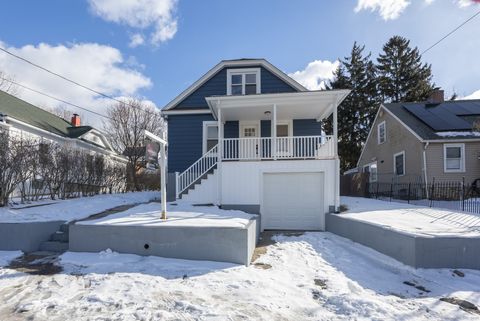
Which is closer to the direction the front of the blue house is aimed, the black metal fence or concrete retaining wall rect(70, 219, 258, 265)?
the concrete retaining wall

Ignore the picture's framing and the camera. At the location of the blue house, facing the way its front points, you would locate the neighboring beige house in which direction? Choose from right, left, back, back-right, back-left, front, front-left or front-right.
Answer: back-left

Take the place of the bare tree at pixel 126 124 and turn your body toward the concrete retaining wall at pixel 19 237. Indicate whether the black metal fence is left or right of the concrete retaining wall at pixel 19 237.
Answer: left

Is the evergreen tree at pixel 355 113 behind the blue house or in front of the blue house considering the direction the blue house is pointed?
behind

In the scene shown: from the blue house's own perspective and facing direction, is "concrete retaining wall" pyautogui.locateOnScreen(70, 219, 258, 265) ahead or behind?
ahead

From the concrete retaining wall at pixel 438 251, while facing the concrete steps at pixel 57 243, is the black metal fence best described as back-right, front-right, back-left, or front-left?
back-right

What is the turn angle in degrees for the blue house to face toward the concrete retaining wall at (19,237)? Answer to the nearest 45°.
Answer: approximately 45° to its right

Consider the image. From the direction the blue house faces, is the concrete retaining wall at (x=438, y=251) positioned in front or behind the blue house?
in front

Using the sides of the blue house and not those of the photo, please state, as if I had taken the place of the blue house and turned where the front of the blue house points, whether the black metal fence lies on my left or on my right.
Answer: on my left

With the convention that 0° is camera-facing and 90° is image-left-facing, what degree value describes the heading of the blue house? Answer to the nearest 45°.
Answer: approximately 0°

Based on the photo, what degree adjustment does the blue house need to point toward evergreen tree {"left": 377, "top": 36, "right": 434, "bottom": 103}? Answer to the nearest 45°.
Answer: approximately 135° to its left
